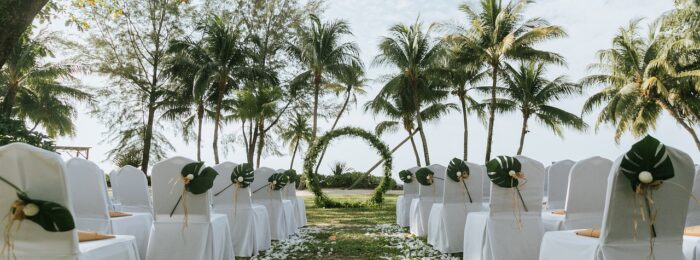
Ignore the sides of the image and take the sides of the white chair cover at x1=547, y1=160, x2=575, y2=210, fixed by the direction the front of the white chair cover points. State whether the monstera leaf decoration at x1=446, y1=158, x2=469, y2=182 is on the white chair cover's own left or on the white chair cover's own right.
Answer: on the white chair cover's own left

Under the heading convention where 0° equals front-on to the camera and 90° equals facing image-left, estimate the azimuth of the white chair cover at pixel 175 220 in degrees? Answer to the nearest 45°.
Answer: approximately 225°

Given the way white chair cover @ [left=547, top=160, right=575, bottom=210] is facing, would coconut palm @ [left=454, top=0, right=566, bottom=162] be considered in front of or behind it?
in front

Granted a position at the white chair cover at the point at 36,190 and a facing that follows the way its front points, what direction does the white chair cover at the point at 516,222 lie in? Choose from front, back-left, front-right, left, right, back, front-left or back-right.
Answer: front-right

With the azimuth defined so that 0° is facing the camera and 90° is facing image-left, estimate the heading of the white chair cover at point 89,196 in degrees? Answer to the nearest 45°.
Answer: approximately 225°

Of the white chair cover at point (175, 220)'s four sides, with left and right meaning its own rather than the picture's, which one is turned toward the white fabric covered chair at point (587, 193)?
right

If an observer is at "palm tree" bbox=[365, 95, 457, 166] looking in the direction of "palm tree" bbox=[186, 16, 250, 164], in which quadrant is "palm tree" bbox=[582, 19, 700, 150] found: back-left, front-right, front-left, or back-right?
back-left

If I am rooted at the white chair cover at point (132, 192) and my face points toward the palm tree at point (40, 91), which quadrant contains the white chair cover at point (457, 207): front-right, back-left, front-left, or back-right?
back-right

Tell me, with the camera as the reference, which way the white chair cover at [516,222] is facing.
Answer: facing away from the viewer and to the left of the viewer

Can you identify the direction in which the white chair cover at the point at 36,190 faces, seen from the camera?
facing away from the viewer and to the right of the viewer

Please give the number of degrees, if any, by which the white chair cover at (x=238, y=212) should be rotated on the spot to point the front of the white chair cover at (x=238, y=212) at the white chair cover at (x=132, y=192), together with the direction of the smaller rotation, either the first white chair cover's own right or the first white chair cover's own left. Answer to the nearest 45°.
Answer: approximately 135° to the first white chair cover's own left

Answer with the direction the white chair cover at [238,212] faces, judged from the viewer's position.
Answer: facing away from the viewer and to the right of the viewer
